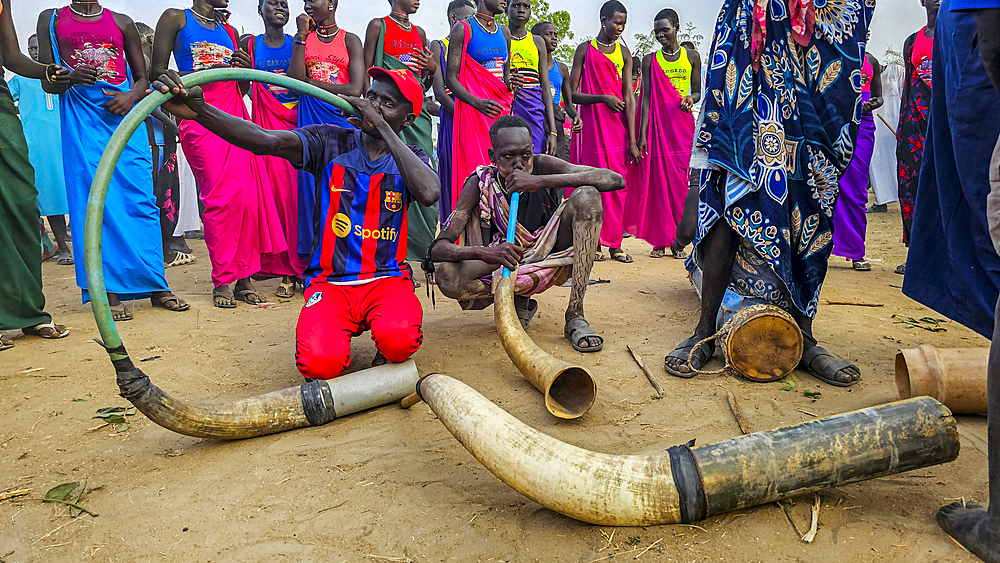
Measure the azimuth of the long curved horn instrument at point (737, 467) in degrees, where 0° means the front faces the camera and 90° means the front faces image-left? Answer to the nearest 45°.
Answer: approximately 270°

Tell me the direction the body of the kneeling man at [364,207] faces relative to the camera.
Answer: toward the camera

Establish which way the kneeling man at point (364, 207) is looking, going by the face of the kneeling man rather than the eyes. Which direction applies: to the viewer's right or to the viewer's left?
to the viewer's left

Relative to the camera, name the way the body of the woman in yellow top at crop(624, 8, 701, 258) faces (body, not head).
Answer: toward the camera

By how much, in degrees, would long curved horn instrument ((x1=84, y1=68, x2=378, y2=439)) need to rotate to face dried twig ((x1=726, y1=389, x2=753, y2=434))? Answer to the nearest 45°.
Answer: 0° — it already faces it

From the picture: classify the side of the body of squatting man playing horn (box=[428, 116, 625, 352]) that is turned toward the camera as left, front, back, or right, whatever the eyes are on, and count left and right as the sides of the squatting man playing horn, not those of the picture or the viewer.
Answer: front

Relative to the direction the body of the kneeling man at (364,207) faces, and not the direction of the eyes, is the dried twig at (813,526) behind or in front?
in front

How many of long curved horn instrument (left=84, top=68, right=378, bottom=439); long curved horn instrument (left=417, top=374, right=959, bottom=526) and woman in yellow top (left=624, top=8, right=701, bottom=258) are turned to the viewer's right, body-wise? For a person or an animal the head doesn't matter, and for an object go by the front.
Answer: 2

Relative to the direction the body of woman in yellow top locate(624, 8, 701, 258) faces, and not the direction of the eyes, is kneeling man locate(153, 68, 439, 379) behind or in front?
in front

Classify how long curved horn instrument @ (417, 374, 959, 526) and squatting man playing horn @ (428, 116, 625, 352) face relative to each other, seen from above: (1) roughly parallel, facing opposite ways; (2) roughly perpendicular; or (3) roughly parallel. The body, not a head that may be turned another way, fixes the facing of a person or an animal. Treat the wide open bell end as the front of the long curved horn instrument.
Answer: roughly perpendicular

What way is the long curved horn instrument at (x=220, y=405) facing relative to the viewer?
to the viewer's right

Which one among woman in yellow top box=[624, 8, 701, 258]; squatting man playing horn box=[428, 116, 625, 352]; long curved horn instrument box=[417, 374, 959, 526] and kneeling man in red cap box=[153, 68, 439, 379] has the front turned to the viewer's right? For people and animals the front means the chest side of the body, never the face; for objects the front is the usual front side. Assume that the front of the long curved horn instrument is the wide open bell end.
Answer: the long curved horn instrument

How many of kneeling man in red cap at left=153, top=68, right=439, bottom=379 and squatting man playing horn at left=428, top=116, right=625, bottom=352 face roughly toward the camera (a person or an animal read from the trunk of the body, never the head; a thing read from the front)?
2

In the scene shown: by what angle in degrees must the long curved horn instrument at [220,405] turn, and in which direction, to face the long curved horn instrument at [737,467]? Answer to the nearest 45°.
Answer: approximately 45° to its right

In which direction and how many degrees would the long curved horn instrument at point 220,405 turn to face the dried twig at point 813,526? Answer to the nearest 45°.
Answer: approximately 45° to its right
